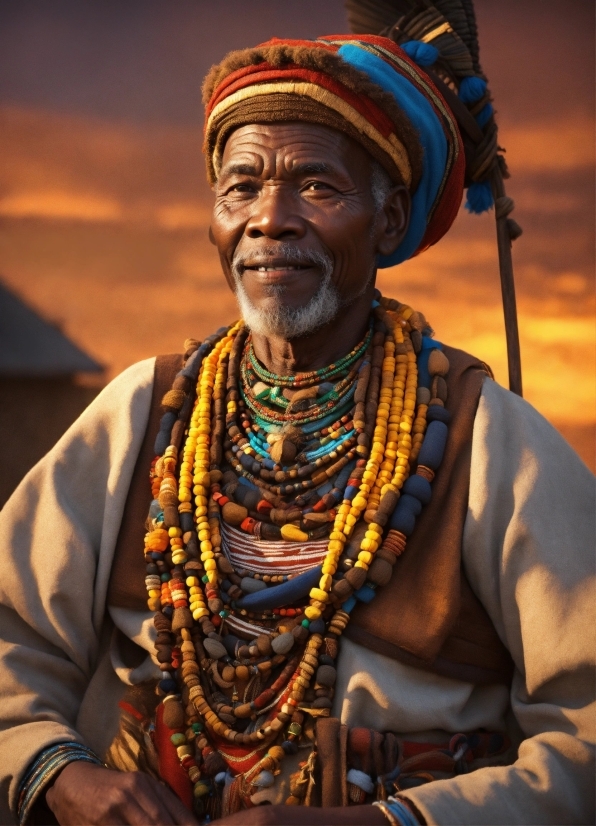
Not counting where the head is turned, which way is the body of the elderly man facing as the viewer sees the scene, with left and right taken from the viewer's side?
facing the viewer and to the left of the viewer

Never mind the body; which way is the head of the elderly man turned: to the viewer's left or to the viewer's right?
to the viewer's left
